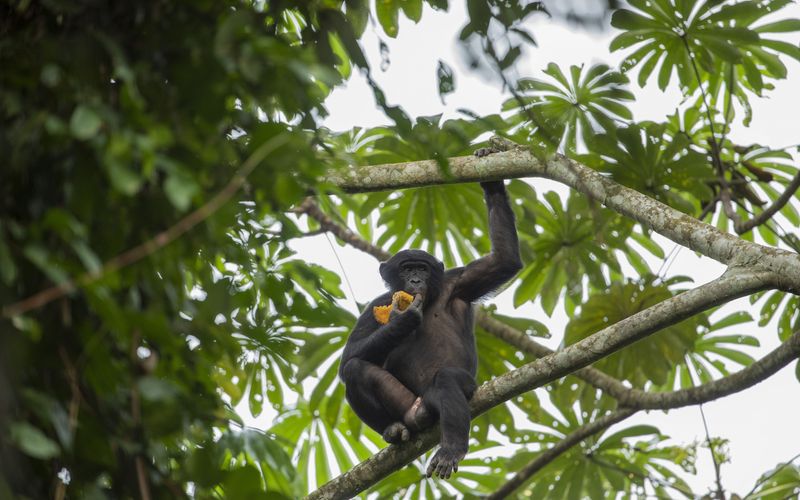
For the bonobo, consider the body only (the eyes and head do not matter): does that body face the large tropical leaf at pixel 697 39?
no

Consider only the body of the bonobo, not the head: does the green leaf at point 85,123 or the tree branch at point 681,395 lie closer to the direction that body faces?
the green leaf

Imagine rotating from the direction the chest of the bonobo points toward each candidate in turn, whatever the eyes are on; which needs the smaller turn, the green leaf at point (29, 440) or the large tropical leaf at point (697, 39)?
the green leaf

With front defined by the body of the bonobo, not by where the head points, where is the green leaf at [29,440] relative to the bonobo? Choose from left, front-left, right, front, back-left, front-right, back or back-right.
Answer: front

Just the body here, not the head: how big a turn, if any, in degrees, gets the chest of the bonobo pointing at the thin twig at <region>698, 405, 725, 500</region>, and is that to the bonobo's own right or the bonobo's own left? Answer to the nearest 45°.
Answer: approximately 90° to the bonobo's own left

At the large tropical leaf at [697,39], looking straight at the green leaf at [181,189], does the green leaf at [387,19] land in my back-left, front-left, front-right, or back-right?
front-right

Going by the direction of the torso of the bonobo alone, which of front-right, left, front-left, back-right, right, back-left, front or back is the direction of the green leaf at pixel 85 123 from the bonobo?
front

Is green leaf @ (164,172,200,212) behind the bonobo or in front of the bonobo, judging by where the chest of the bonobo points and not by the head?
in front

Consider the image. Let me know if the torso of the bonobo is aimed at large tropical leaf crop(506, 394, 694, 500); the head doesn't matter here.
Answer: no

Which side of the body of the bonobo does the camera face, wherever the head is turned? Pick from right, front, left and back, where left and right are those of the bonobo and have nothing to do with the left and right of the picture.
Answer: front

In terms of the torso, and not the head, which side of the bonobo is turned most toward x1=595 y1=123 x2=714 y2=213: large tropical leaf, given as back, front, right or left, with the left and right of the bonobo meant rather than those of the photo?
left

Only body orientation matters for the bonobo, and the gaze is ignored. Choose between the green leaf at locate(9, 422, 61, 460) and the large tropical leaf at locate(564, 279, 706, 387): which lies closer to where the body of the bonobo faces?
the green leaf

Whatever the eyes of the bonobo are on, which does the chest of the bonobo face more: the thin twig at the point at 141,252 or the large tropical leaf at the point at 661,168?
the thin twig

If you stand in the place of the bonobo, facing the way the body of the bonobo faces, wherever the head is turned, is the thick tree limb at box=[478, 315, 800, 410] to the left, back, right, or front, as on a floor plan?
left
